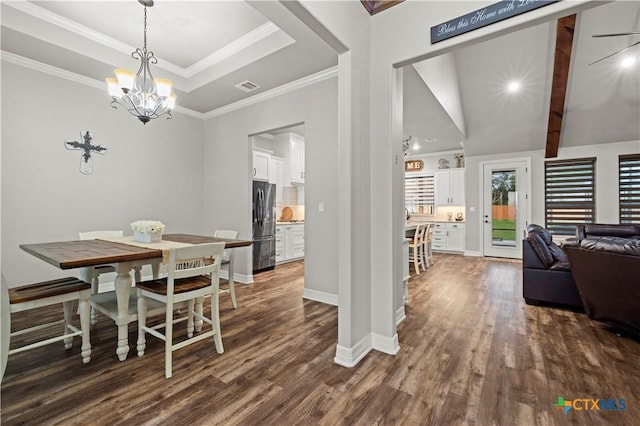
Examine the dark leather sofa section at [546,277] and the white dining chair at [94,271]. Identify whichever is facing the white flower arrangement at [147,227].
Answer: the white dining chair

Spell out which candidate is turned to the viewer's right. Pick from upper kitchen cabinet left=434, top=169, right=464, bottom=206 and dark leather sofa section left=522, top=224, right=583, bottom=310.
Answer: the dark leather sofa section

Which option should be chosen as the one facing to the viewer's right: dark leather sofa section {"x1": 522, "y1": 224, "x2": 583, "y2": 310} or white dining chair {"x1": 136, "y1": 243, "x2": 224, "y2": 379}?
the dark leather sofa section

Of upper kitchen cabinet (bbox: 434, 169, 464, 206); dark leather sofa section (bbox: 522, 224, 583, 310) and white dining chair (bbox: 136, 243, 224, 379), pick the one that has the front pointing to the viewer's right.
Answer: the dark leather sofa section

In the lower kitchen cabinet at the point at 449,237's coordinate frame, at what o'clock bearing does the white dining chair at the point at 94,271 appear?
The white dining chair is roughly at 1 o'clock from the lower kitchen cabinet.

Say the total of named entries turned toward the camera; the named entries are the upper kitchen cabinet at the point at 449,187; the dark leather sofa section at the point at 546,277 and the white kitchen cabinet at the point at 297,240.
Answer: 2

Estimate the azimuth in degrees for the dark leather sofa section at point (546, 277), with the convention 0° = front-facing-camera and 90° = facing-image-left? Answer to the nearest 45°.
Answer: approximately 270°

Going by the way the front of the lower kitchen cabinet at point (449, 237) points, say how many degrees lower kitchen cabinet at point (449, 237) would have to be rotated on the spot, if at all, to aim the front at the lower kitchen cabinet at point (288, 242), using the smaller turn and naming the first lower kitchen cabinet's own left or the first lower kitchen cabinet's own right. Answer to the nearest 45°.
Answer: approximately 45° to the first lower kitchen cabinet's own right

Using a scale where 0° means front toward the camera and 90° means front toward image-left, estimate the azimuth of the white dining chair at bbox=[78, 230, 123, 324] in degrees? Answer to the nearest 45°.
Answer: approximately 315°

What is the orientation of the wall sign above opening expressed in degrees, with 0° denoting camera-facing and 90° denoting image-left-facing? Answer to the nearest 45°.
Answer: approximately 45°
